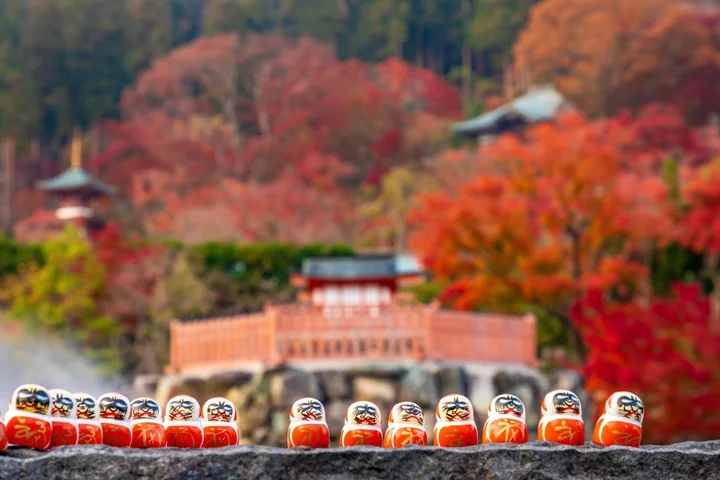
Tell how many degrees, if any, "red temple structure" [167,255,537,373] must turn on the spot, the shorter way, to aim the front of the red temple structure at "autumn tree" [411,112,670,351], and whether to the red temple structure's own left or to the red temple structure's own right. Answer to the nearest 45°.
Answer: approximately 135° to the red temple structure's own left

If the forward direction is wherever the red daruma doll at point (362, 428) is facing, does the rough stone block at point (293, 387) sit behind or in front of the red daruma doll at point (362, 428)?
behind

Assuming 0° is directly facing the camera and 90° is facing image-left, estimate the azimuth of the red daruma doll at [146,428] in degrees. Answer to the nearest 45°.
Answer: approximately 0°

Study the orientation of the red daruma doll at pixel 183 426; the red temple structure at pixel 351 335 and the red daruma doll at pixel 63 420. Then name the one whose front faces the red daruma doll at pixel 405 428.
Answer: the red temple structure

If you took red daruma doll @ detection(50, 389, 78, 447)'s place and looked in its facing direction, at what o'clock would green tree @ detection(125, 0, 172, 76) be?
The green tree is roughly at 6 o'clock from the red daruma doll.

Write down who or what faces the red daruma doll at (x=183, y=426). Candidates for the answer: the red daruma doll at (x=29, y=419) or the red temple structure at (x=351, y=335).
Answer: the red temple structure

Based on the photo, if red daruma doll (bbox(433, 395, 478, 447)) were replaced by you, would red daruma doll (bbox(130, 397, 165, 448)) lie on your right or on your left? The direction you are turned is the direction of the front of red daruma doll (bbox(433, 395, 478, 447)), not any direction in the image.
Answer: on your right

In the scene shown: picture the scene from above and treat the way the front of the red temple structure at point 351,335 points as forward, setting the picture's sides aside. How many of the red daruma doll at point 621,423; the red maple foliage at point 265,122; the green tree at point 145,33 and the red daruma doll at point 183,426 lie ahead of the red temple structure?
2
